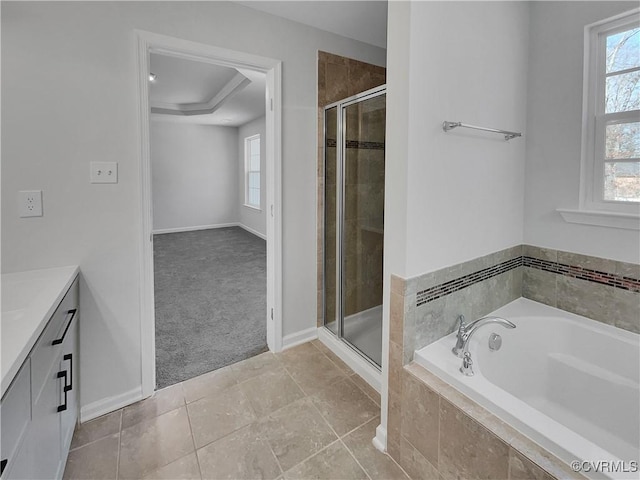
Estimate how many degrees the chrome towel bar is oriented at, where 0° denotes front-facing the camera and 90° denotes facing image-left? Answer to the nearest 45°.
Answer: approximately 315°

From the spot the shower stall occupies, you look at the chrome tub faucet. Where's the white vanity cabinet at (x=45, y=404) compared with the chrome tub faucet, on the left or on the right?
right

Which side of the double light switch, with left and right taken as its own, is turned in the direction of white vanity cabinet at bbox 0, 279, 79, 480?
front

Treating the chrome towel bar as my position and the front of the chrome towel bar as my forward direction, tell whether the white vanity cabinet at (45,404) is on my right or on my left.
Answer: on my right

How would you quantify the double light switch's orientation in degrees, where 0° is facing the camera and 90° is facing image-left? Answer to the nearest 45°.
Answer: approximately 0°

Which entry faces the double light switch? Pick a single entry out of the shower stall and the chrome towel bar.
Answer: the shower stall
